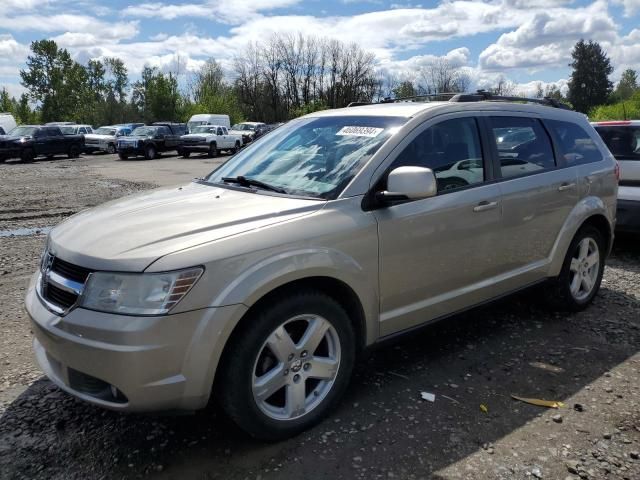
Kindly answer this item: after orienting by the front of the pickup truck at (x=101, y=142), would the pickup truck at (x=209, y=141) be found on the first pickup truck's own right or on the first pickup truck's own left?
on the first pickup truck's own left

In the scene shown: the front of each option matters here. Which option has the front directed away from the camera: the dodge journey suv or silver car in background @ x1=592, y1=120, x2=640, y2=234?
the silver car in background

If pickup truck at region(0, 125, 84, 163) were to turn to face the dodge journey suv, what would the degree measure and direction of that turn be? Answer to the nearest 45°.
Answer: approximately 45° to its left

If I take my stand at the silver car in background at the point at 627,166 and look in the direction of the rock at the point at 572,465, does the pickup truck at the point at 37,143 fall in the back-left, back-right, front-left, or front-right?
back-right

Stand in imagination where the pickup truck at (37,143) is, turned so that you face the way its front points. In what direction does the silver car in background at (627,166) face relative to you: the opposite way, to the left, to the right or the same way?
the opposite way

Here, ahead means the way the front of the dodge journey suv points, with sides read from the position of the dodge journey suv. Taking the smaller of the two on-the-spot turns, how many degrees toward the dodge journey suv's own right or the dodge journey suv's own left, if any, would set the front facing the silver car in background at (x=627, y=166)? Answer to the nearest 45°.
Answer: approximately 180°

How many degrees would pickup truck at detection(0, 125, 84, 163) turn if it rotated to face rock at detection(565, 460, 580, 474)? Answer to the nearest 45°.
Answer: approximately 45° to its left

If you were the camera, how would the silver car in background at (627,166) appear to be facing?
facing away from the viewer

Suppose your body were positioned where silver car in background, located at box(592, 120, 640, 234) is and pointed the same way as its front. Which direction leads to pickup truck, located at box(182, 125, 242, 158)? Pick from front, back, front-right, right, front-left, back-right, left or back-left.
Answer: front-left

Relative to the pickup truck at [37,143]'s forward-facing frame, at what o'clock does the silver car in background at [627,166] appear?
The silver car in background is roughly at 10 o'clock from the pickup truck.
